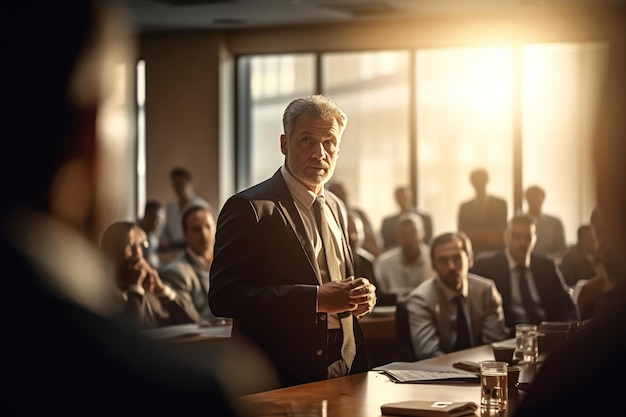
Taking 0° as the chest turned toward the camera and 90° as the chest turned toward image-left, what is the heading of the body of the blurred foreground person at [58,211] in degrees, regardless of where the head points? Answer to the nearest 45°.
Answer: approximately 225°

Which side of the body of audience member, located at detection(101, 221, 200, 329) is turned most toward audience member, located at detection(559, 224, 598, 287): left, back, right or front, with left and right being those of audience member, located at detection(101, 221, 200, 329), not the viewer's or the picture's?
left

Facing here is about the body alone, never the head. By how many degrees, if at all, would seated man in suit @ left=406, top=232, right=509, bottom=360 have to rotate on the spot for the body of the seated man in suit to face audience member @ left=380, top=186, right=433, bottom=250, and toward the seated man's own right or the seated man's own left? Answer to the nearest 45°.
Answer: approximately 180°

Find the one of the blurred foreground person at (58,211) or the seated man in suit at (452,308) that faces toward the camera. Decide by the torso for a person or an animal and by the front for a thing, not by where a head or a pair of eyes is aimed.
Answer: the seated man in suit

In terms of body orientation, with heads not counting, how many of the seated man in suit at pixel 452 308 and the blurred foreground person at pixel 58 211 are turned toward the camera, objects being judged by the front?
1

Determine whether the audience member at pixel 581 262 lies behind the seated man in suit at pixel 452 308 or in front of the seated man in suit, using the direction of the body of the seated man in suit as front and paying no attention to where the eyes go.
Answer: behind

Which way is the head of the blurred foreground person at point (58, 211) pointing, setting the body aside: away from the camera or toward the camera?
away from the camera

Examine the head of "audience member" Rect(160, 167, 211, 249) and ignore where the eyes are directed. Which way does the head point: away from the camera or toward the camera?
toward the camera

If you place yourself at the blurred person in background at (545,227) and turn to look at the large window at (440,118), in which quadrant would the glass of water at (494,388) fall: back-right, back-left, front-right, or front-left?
back-left

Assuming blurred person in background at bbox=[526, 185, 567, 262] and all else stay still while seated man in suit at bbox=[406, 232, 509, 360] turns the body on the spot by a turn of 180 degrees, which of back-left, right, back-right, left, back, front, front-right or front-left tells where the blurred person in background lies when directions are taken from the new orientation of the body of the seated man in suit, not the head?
front

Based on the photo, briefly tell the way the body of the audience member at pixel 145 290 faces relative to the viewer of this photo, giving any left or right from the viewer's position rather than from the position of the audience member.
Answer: facing the viewer and to the right of the viewer

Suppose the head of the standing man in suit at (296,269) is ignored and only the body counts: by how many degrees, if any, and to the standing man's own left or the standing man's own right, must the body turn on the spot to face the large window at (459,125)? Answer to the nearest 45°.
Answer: approximately 135° to the standing man's own left

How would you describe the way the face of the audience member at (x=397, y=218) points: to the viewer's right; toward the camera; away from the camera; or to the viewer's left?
toward the camera

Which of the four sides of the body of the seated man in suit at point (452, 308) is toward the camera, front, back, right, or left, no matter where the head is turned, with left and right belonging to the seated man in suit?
front

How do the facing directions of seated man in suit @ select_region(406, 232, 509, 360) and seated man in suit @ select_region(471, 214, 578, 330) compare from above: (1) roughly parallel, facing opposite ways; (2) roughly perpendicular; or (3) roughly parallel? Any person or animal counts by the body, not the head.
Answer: roughly parallel

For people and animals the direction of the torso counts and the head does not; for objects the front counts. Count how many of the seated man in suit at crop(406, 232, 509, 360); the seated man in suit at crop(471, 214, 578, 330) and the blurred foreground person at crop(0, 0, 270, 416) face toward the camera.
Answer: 2

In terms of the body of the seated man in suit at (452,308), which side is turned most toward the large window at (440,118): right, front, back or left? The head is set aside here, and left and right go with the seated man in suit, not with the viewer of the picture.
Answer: back

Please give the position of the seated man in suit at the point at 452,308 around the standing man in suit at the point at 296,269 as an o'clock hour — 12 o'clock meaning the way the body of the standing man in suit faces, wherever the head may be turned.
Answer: The seated man in suit is roughly at 8 o'clock from the standing man in suit.
